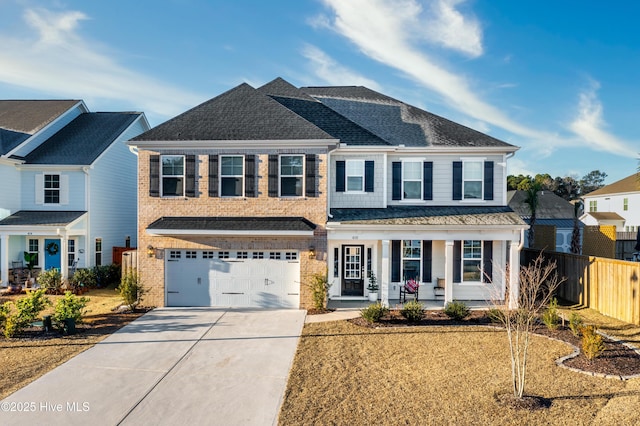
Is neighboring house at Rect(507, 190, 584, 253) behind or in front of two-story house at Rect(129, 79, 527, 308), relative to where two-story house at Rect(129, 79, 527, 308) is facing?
behind

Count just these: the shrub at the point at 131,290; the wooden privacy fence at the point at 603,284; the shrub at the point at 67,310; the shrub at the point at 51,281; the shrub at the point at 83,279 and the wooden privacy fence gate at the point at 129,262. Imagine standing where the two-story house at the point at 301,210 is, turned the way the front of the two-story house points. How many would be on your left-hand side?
1

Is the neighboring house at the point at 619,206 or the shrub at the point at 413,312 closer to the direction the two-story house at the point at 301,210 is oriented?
the shrub

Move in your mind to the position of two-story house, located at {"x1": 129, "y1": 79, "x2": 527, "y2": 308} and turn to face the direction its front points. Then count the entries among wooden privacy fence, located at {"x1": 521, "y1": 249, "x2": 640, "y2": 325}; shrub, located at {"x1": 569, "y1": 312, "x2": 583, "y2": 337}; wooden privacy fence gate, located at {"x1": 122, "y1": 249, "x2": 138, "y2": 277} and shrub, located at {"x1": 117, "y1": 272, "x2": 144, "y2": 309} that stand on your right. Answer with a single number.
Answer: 2

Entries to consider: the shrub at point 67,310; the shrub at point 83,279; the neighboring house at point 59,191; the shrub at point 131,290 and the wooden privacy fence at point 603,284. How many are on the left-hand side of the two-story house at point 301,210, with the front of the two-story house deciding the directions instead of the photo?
1

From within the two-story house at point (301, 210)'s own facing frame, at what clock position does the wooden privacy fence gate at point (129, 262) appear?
The wooden privacy fence gate is roughly at 3 o'clock from the two-story house.

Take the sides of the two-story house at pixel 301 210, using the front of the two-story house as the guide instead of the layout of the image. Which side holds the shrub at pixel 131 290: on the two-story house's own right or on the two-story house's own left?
on the two-story house's own right

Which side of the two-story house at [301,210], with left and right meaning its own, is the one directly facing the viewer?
front

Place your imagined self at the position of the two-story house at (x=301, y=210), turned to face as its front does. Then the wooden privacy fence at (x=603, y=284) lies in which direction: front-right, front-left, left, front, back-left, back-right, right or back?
left
